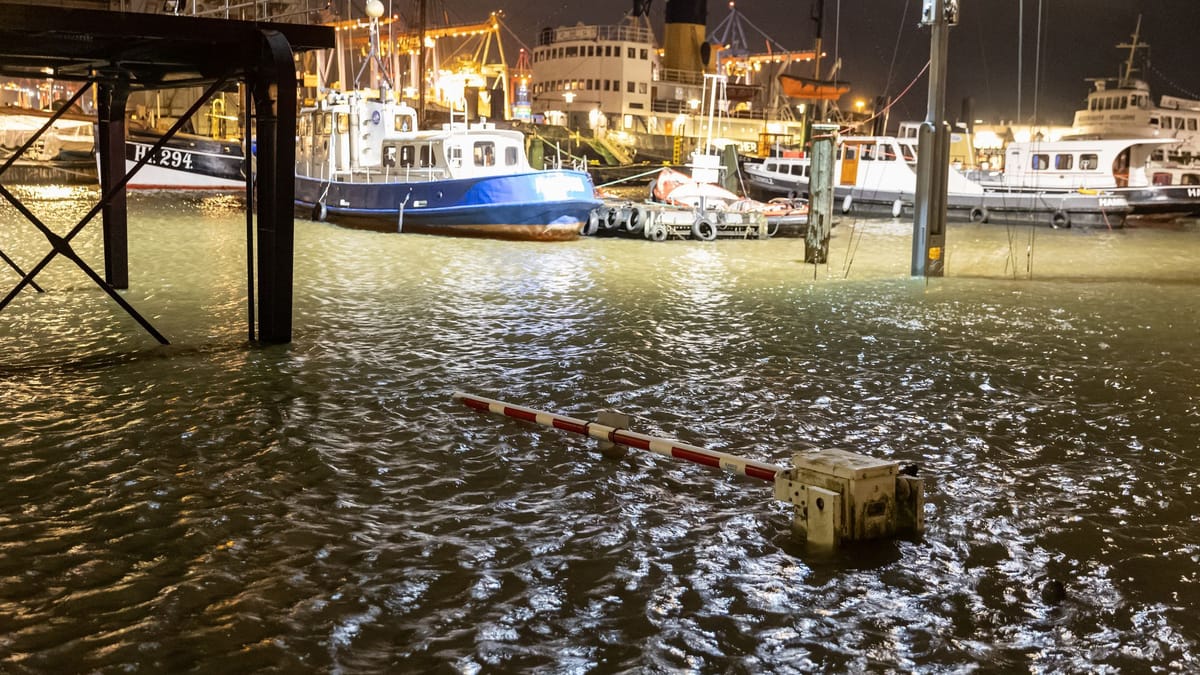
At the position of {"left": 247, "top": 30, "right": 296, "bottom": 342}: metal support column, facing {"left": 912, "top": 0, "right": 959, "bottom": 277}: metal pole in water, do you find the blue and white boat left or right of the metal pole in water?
left

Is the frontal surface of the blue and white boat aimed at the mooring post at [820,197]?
yes

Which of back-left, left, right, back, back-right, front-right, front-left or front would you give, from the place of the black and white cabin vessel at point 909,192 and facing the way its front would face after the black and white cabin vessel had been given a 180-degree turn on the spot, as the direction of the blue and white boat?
back-right

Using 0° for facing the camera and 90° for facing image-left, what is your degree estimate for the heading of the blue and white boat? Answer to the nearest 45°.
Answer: approximately 315°

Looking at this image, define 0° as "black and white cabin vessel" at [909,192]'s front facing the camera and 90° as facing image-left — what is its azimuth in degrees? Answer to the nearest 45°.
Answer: approximately 90°

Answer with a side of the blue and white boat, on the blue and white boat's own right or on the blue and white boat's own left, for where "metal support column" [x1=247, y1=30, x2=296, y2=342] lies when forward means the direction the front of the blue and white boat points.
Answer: on the blue and white boat's own right

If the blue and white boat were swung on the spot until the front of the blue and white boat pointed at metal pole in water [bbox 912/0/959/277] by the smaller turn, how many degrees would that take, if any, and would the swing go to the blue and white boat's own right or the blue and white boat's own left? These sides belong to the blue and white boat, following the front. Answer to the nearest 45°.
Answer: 0° — it already faces it

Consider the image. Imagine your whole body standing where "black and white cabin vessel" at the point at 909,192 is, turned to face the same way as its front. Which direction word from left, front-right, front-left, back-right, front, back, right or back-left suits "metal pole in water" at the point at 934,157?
left

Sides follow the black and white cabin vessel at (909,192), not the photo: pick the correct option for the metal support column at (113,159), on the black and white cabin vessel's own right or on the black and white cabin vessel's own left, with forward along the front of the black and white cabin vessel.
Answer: on the black and white cabin vessel's own left
